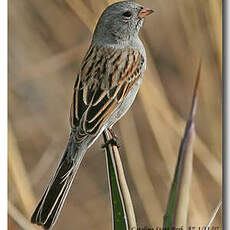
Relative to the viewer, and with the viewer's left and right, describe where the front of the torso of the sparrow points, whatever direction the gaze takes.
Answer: facing away from the viewer and to the right of the viewer
